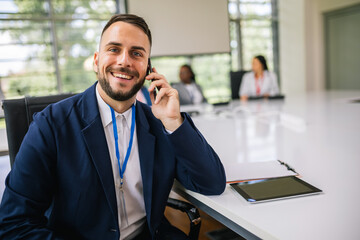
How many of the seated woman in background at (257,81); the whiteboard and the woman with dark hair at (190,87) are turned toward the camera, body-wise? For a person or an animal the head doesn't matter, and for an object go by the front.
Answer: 3

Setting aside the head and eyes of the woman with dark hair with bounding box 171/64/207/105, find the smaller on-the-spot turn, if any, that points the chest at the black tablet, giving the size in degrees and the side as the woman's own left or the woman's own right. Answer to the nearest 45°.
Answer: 0° — they already face it

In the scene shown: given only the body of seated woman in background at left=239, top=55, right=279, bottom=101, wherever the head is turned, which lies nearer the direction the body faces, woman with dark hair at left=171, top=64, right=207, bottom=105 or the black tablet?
the black tablet

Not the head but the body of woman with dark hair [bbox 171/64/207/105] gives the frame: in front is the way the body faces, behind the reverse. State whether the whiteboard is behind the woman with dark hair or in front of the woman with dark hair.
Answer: behind

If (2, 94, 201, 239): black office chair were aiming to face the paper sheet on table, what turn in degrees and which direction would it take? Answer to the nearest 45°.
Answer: approximately 45° to its left

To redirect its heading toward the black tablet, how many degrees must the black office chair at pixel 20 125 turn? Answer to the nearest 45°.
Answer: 0° — it already faces it

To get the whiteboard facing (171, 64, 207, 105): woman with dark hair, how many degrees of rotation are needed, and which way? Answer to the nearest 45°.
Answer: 0° — it already faces them

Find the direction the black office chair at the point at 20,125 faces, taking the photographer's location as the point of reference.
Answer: facing the viewer and to the right of the viewer

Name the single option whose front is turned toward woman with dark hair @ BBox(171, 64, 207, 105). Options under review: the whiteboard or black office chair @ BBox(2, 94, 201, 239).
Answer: the whiteboard

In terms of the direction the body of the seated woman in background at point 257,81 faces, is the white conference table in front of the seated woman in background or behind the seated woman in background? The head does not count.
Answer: in front
